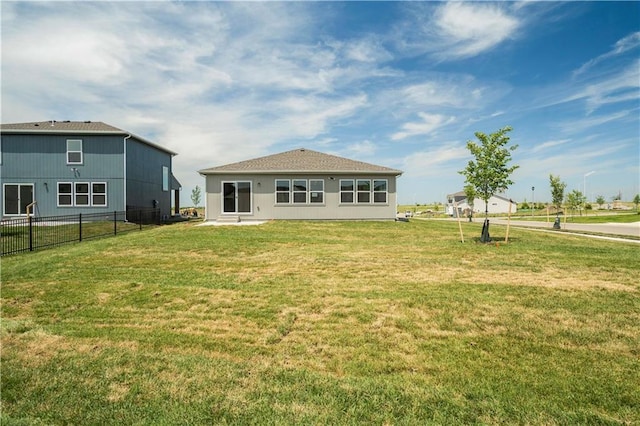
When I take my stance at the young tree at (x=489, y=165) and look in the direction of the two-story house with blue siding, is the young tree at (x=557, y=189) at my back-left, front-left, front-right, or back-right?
back-right

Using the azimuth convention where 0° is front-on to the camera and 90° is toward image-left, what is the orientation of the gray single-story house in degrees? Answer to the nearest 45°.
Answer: approximately 180°

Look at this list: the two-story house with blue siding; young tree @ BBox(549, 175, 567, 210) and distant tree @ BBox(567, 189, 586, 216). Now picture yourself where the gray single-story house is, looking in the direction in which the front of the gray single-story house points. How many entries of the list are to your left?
1

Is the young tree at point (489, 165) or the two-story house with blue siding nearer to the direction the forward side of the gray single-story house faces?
the two-story house with blue siding

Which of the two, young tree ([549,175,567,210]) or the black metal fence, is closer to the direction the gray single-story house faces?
the young tree

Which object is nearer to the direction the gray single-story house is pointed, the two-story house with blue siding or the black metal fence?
the two-story house with blue siding

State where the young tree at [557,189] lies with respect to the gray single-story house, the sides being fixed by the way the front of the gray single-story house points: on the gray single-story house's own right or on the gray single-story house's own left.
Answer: on the gray single-story house's own right

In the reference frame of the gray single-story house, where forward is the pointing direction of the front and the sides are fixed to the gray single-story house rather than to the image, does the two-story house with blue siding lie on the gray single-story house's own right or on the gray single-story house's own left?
on the gray single-story house's own left

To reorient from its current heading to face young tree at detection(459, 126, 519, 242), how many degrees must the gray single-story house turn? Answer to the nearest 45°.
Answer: approximately 135° to its right
